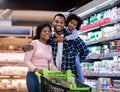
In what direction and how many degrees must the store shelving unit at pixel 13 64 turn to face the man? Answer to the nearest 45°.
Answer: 0° — it already faces them

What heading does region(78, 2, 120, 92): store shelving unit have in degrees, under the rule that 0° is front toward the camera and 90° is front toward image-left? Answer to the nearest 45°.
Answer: approximately 45°

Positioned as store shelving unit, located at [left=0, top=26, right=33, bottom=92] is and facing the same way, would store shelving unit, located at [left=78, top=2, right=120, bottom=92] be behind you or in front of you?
in front

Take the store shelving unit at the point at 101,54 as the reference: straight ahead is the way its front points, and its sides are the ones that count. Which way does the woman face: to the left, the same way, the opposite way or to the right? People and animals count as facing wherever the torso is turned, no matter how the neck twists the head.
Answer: to the left

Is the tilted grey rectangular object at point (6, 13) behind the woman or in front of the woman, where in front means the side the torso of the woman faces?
behind
